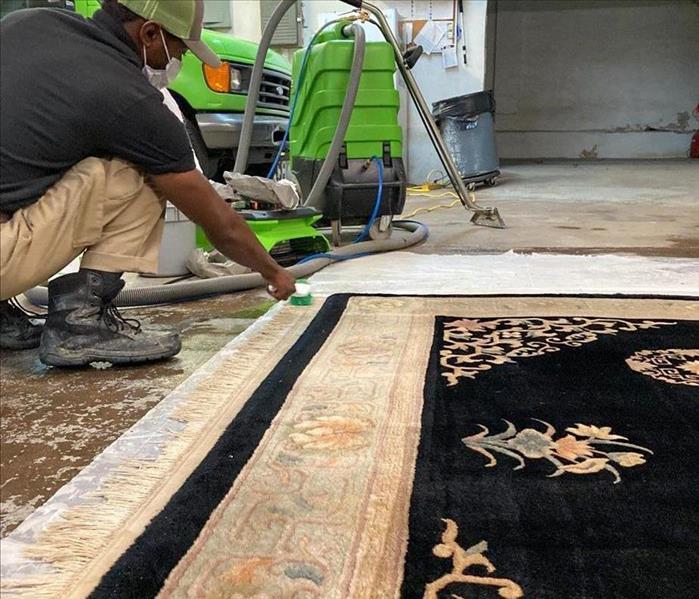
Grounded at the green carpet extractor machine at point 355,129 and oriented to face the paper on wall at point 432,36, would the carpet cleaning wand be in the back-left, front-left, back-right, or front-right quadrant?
front-right

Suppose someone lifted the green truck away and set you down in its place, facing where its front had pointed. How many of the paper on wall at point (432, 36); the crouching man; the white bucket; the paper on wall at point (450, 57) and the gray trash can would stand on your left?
3

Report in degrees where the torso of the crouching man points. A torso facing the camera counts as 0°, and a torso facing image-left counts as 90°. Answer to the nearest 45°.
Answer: approximately 270°

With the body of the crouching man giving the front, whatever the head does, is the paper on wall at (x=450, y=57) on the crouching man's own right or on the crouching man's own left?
on the crouching man's own left

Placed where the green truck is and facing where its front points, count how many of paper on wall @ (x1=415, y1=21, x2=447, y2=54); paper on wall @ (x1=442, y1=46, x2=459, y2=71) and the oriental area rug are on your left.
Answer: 2

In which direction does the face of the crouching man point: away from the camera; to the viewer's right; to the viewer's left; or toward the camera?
to the viewer's right

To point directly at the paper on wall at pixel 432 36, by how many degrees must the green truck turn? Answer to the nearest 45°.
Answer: approximately 90° to its left

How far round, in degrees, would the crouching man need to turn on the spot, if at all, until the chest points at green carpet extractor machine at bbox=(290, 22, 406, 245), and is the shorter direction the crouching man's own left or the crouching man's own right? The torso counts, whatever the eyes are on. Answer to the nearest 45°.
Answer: approximately 45° to the crouching man's own left

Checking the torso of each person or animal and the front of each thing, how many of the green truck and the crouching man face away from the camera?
0

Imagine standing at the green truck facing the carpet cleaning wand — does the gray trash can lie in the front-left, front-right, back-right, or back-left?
front-left

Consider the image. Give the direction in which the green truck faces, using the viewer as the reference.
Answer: facing the viewer and to the right of the viewer

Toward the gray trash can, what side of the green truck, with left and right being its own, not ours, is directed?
left

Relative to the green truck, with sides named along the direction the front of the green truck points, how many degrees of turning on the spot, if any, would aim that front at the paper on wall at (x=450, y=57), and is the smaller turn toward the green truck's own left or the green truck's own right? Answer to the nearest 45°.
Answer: approximately 90° to the green truck's own left
